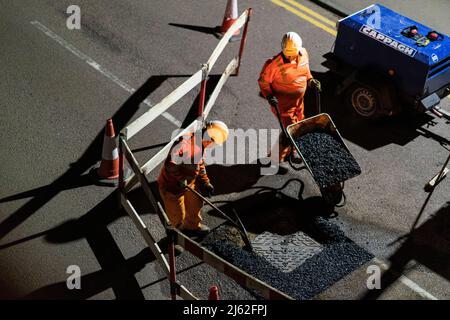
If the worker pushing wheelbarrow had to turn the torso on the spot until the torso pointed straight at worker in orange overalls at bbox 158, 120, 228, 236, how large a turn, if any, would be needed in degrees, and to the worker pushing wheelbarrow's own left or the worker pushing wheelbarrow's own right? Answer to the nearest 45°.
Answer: approximately 90° to the worker pushing wheelbarrow's own right

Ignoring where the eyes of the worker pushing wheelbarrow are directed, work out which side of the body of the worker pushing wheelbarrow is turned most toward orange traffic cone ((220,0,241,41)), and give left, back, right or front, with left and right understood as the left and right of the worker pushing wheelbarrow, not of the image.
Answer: back

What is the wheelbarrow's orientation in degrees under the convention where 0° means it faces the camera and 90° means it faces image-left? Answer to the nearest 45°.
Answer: approximately 315°

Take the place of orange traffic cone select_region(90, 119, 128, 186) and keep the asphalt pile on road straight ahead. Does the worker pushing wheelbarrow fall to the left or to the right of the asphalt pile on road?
left

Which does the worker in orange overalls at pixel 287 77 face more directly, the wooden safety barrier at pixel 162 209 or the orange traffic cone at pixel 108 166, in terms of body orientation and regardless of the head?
the wooden safety barrier

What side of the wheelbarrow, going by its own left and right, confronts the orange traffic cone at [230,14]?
back

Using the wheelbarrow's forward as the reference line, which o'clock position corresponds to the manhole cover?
The manhole cover is roughly at 2 o'clock from the wheelbarrow.

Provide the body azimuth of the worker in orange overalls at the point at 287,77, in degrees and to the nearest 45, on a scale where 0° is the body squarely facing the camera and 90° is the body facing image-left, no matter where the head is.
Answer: approximately 315°

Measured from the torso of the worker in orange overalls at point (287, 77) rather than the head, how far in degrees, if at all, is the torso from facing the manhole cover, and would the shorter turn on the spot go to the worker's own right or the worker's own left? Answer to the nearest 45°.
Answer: approximately 45° to the worker's own right

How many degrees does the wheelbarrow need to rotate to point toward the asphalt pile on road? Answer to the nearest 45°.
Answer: approximately 45° to its right

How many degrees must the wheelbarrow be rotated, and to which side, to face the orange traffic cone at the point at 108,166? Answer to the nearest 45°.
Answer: approximately 135° to its right

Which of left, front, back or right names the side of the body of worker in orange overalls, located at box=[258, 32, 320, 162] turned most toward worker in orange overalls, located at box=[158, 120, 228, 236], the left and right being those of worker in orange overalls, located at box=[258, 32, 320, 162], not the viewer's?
right

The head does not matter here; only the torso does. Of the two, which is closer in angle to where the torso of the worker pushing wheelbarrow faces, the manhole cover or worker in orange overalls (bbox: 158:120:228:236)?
the manhole cover

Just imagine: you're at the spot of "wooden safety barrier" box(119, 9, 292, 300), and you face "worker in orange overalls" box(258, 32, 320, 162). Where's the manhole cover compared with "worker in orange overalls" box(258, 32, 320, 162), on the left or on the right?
right

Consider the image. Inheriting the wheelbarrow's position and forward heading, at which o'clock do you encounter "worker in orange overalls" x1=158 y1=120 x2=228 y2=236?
The worker in orange overalls is roughly at 3 o'clock from the wheelbarrow.
